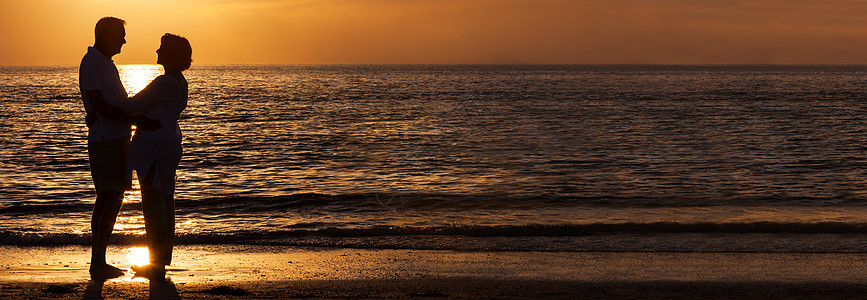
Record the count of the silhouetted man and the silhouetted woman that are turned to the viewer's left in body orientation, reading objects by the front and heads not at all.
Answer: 1

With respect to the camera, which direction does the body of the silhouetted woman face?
to the viewer's left

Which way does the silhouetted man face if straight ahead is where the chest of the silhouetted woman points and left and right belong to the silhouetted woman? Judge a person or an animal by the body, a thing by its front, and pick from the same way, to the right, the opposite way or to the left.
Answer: the opposite way

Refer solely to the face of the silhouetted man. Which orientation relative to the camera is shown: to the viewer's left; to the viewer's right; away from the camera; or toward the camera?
to the viewer's right

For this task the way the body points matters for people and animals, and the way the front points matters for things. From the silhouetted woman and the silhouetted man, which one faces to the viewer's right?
the silhouetted man

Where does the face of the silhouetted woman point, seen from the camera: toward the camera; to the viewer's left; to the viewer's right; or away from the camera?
to the viewer's left

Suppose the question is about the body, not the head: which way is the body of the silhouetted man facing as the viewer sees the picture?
to the viewer's right
